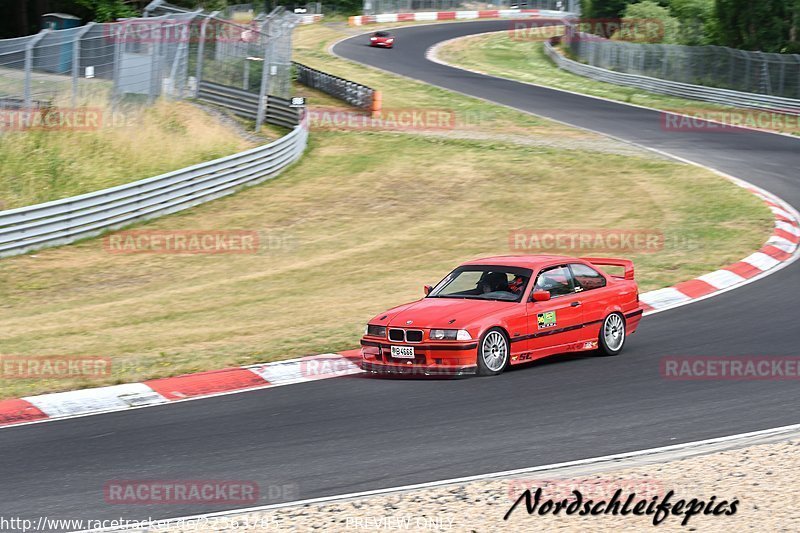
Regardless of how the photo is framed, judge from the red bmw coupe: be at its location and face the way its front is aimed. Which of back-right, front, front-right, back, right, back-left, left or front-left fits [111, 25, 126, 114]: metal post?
right

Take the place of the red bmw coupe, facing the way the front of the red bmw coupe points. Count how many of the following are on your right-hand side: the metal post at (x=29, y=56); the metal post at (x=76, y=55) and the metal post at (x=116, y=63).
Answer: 3

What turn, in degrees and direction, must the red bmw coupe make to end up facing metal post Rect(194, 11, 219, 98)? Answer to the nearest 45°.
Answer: approximately 90° to its right

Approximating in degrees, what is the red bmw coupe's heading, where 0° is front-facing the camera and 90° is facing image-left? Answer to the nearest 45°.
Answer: approximately 45°

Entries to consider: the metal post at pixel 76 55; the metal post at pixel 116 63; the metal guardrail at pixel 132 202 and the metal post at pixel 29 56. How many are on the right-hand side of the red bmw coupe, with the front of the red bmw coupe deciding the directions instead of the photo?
4

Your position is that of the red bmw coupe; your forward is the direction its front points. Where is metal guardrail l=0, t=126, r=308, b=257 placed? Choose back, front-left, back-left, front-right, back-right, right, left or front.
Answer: right

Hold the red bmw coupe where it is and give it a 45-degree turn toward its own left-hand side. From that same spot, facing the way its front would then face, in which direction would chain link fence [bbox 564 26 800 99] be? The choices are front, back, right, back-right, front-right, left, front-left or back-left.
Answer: back

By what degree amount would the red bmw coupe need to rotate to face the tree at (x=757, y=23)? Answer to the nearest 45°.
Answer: approximately 135° to its right

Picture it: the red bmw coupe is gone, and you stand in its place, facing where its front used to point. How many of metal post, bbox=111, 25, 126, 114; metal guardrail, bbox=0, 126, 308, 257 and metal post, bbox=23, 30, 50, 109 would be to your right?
3

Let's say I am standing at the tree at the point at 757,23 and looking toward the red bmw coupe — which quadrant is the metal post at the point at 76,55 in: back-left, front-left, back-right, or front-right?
front-right

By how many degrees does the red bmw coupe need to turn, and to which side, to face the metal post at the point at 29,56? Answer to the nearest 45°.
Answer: approximately 90° to its right

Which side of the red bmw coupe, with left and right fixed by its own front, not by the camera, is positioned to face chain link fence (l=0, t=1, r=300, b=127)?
right

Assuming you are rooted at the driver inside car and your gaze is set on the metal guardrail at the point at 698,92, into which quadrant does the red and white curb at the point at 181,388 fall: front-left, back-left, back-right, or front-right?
back-left
